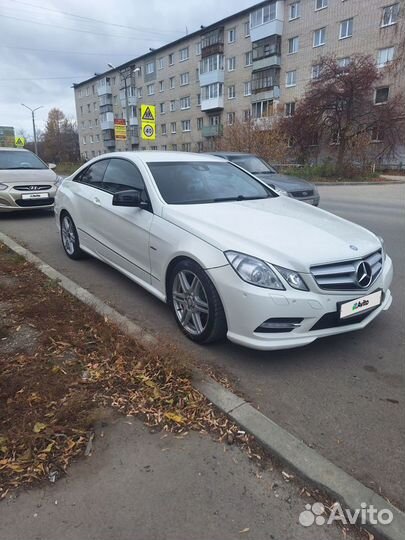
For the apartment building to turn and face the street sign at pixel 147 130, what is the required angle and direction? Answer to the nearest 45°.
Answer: approximately 45° to its left

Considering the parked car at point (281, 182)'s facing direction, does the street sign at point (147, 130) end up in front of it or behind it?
behind

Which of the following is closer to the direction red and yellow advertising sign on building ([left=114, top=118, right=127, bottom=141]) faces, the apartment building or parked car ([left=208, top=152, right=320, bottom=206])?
the parked car

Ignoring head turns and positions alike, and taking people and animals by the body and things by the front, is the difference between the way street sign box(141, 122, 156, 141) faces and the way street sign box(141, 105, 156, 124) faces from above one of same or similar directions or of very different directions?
same or similar directions

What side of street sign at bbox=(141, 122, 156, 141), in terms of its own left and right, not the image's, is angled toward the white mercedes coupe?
front

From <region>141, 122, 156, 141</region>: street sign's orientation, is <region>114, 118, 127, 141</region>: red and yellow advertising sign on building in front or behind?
behind

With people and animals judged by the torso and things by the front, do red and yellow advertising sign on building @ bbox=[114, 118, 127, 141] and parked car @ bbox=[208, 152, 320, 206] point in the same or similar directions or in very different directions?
same or similar directions

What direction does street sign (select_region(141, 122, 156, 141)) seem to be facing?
toward the camera

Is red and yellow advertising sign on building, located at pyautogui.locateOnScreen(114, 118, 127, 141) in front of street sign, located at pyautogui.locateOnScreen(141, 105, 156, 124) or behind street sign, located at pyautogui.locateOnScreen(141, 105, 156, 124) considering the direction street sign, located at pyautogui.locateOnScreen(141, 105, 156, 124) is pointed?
behind

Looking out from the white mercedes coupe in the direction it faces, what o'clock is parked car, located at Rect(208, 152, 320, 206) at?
The parked car is roughly at 8 o'clock from the white mercedes coupe.

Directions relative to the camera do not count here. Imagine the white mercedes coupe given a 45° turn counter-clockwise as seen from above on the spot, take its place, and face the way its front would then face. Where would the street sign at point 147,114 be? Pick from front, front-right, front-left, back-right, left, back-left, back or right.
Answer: left

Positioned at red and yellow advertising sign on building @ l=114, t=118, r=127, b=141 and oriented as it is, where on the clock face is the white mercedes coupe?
The white mercedes coupe is roughly at 12 o'clock from the red and yellow advertising sign on building.

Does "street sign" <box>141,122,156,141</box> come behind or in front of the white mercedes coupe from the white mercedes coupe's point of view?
behind

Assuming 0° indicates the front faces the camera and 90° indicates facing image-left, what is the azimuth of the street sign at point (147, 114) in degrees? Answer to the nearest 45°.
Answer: approximately 0°

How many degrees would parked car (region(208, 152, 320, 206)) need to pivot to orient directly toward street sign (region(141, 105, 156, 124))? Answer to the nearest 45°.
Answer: approximately 180°

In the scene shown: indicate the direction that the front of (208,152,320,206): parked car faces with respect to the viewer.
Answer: facing the viewer and to the right of the viewer

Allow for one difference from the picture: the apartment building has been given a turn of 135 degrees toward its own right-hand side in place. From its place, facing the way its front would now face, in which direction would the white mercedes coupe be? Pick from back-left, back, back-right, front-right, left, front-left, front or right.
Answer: back

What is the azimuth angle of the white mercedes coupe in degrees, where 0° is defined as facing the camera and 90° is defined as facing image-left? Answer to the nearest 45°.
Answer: approximately 315°
